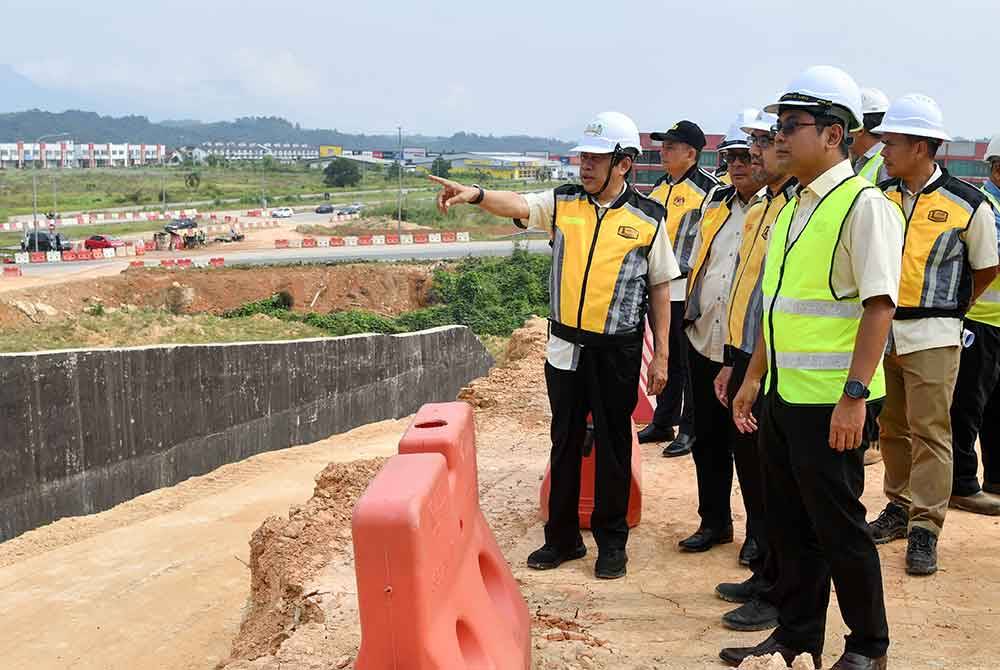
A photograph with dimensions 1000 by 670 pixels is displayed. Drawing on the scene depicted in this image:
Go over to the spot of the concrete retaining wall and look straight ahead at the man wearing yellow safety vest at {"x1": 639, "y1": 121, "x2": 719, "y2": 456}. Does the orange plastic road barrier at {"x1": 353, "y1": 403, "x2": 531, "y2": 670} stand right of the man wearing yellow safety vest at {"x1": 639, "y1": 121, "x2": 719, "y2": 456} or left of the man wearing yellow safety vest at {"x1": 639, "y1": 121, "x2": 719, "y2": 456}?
right

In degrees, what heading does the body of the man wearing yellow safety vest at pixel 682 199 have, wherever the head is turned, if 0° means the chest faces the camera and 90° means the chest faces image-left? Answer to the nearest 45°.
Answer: approximately 45°

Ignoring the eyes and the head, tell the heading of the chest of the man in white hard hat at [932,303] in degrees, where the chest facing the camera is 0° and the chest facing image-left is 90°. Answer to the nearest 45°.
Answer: approximately 45°

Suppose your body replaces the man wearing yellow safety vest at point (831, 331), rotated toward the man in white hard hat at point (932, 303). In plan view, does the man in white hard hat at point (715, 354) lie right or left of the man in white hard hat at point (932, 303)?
left
